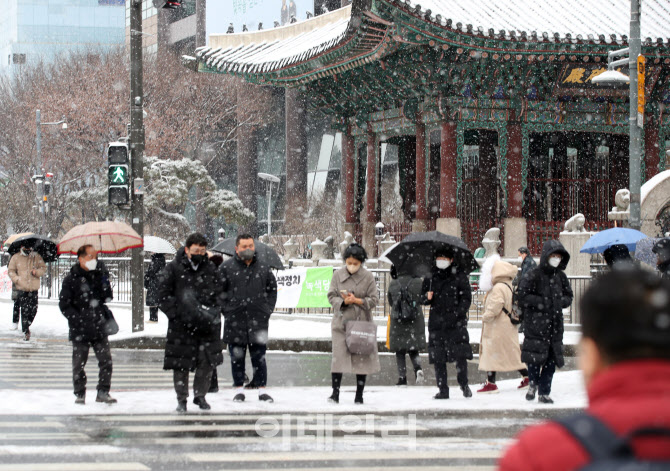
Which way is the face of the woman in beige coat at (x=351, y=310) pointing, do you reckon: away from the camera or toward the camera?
toward the camera

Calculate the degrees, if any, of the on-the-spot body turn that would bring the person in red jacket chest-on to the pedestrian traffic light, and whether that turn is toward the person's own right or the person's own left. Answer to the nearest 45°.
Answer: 0° — they already face it

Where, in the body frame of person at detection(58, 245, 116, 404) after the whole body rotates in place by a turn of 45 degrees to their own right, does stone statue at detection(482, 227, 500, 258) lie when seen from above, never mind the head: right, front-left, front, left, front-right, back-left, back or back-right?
back-left

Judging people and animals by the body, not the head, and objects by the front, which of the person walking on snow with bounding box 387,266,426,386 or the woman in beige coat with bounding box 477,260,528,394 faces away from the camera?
the person walking on snow

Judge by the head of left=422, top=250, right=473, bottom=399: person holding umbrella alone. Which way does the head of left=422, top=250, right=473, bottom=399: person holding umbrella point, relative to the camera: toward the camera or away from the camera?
toward the camera

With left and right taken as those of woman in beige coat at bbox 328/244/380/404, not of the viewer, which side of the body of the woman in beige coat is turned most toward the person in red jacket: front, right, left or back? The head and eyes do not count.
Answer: front

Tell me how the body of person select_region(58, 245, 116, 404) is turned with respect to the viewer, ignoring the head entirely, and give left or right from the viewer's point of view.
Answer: facing the viewer and to the right of the viewer

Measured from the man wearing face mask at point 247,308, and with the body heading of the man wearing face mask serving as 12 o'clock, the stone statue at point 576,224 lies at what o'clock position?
The stone statue is roughly at 7 o'clock from the man wearing face mask.

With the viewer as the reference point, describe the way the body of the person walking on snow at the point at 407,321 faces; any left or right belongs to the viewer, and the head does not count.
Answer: facing away from the viewer

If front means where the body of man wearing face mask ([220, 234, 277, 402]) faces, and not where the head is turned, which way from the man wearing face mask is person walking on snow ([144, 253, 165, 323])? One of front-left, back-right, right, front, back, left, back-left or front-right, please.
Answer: back

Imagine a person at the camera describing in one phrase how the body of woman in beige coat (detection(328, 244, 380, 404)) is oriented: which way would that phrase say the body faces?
toward the camera

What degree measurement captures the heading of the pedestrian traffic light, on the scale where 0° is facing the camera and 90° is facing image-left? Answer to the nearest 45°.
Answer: approximately 0°
